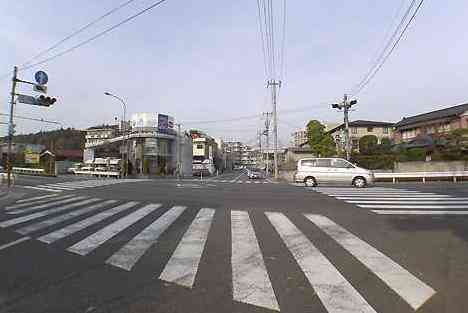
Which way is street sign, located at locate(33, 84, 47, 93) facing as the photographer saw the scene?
facing the viewer

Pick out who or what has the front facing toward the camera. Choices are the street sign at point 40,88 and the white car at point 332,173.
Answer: the street sign

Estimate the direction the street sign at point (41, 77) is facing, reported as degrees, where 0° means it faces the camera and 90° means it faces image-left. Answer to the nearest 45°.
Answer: approximately 0°

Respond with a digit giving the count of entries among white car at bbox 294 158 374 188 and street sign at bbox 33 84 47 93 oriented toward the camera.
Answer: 1

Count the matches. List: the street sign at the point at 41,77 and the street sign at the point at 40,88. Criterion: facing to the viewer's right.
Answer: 0

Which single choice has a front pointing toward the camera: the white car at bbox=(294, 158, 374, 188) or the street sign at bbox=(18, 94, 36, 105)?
the street sign

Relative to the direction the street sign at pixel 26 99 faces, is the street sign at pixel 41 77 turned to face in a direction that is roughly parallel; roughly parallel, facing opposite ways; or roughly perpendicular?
roughly parallel
